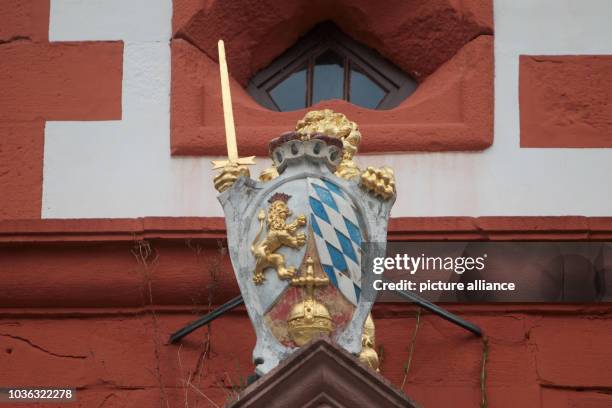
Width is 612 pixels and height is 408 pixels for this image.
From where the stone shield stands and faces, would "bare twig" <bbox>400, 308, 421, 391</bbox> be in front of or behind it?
behind

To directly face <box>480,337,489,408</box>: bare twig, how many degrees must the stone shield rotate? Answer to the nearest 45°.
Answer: approximately 135° to its left

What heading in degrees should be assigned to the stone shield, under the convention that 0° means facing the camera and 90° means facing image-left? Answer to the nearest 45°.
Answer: approximately 0°
